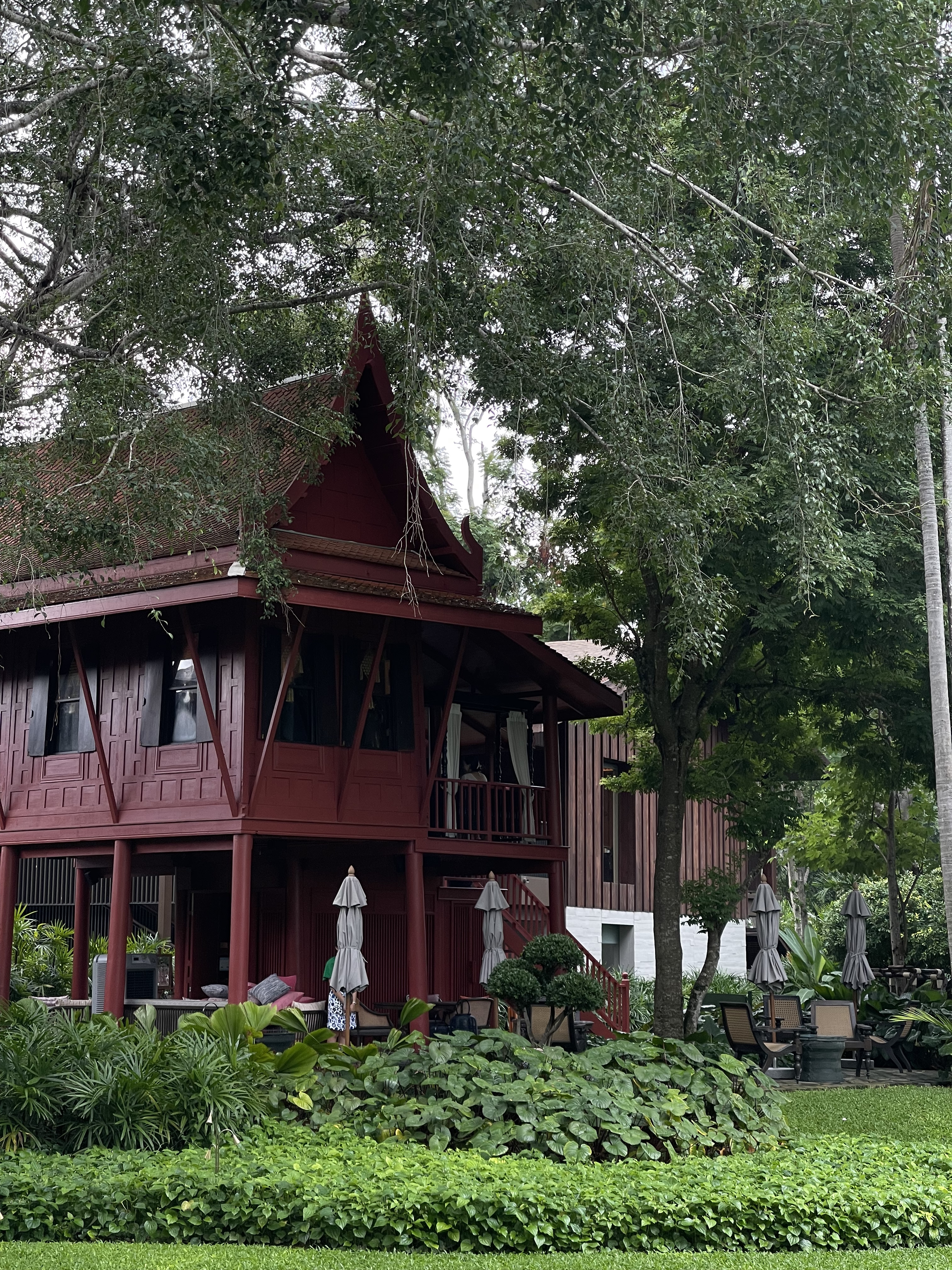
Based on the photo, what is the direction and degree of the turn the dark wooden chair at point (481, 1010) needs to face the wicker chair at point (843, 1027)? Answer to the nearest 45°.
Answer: approximately 135° to its left

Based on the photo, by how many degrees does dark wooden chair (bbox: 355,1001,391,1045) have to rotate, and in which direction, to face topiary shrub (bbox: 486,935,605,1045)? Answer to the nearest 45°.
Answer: approximately 45° to its right

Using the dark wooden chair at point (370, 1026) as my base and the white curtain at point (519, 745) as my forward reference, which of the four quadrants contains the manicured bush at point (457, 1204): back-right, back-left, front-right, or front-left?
back-right

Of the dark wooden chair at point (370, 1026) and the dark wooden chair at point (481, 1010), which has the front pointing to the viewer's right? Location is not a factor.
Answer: the dark wooden chair at point (370, 1026)

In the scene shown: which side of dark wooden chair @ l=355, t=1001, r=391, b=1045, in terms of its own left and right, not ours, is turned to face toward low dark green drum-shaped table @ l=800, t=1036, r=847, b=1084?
front

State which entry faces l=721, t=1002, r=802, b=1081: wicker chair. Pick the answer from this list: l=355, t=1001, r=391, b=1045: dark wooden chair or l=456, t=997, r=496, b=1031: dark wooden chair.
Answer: l=355, t=1001, r=391, b=1045: dark wooden chair

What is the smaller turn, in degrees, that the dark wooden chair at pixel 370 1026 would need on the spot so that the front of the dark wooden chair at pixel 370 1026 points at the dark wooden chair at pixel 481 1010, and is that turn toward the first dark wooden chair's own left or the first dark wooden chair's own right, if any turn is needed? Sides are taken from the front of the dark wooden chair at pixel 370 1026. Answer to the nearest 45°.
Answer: approximately 45° to the first dark wooden chair's own left

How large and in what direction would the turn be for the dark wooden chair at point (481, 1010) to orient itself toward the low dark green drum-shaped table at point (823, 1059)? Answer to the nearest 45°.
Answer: approximately 135° to its left

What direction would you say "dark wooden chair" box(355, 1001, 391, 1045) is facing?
to the viewer's right

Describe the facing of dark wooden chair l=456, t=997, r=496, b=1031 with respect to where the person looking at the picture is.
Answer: facing the viewer and to the left of the viewer
